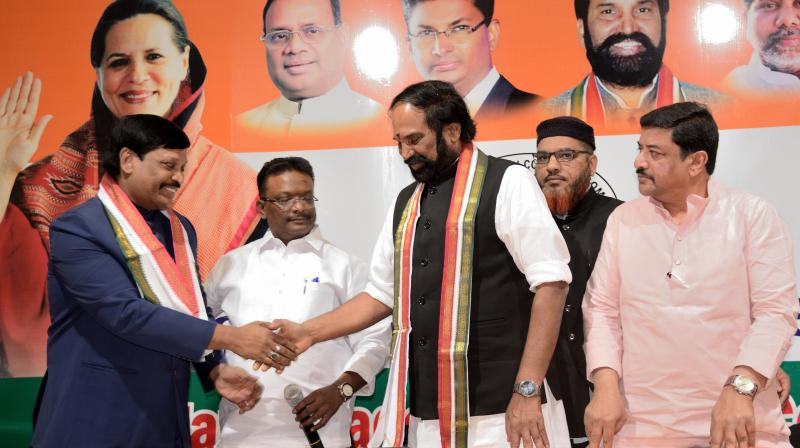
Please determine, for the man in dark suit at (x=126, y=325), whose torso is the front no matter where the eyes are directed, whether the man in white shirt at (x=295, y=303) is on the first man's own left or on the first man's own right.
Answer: on the first man's own left

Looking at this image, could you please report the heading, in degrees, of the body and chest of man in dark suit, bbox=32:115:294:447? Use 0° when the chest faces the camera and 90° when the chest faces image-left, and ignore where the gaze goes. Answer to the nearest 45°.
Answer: approximately 315°

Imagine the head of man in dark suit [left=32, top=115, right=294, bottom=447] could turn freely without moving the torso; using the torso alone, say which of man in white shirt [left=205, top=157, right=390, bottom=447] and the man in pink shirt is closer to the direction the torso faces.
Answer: the man in pink shirt

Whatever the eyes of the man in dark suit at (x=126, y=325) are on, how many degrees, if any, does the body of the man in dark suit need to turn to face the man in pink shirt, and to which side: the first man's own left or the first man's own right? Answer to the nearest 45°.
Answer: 0° — they already face them

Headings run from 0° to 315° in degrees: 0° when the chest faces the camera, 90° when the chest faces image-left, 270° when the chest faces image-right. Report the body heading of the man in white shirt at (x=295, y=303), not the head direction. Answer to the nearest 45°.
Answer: approximately 0°
